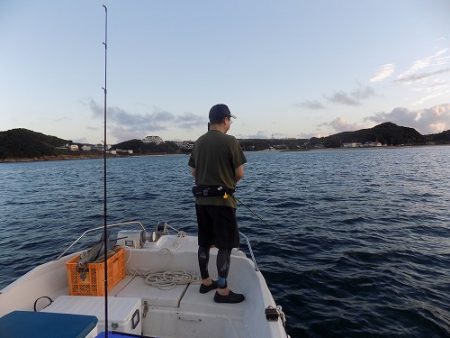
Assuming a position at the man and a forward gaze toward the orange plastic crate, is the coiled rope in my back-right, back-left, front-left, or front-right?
front-right

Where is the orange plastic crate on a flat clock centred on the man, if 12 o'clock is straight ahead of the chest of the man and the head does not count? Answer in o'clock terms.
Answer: The orange plastic crate is roughly at 8 o'clock from the man.

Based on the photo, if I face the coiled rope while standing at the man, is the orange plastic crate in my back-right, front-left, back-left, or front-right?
front-left

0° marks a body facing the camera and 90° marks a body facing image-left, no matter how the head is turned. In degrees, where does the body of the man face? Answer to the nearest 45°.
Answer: approximately 225°

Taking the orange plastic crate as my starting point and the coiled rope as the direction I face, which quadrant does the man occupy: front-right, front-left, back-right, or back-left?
front-right
